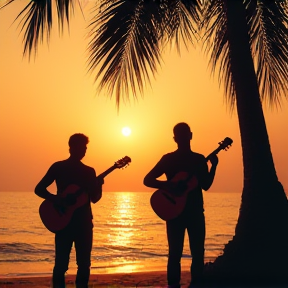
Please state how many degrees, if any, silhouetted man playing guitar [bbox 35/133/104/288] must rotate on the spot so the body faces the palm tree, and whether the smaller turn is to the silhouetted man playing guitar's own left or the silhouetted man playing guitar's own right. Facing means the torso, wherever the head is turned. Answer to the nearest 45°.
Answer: approximately 135° to the silhouetted man playing guitar's own left

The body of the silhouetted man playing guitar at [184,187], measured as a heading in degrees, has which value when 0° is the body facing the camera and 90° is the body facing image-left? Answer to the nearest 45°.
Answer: approximately 0°

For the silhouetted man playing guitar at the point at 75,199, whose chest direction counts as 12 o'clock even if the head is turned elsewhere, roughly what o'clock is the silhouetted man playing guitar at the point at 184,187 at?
the silhouetted man playing guitar at the point at 184,187 is roughly at 9 o'clock from the silhouetted man playing guitar at the point at 75,199.

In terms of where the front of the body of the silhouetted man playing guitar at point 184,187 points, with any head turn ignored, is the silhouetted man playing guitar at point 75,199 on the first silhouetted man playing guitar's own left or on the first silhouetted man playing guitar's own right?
on the first silhouetted man playing guitar's own right

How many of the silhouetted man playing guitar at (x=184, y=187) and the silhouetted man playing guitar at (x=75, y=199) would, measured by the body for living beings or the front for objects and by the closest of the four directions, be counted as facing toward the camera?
2
